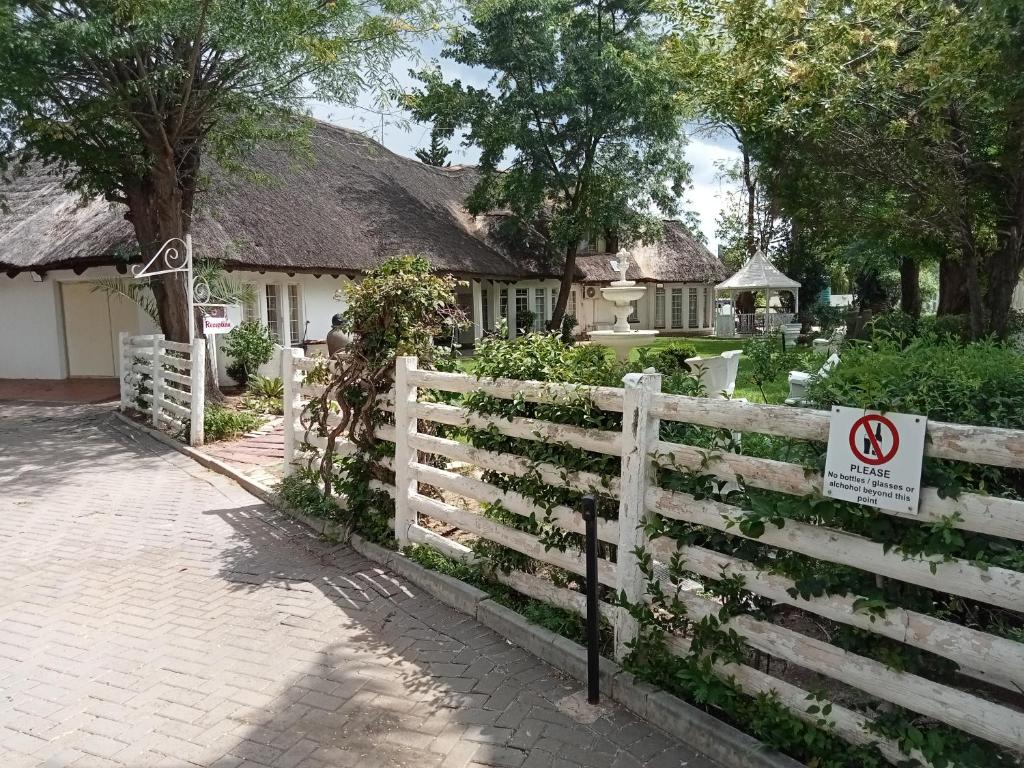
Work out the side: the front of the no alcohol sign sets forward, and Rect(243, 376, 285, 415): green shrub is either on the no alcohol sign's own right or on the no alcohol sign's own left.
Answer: on the no alcohol sign's own right

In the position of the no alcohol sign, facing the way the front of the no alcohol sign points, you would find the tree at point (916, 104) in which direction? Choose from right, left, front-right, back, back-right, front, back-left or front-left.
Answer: back

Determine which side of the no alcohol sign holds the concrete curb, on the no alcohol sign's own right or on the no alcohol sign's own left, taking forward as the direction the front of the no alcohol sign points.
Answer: on the no alcohol sign's own right

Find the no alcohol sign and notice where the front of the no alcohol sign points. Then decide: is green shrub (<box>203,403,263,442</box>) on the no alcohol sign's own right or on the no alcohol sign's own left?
on the no alcohol sign's own right

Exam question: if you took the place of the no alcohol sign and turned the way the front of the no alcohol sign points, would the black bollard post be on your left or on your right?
on your right

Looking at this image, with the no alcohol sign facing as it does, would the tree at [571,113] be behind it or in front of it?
behind

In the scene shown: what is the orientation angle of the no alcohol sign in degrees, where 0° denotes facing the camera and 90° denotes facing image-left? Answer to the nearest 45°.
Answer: approximately 0°

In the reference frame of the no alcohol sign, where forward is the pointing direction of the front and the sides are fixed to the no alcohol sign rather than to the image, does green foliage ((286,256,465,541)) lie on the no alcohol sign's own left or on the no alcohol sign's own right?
on the no alcohol sign's own right

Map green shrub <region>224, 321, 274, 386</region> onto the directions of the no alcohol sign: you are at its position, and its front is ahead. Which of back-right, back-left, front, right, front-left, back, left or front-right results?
back-right

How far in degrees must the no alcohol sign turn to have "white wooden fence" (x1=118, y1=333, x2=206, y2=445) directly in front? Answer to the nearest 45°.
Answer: approximately 135° to its right
